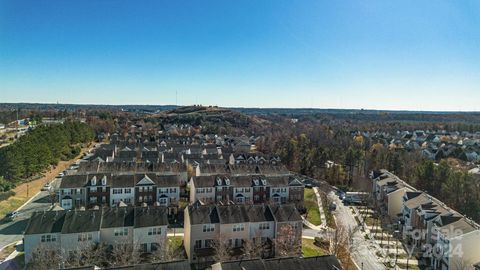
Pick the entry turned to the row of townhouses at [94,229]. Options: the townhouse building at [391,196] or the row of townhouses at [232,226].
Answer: the townhouse building

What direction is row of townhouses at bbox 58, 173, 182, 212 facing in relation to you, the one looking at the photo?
facing the viewer

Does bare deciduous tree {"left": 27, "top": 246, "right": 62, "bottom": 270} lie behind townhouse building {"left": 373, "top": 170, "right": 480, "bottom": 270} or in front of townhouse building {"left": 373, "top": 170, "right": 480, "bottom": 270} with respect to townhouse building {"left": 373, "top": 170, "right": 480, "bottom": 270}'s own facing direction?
in front

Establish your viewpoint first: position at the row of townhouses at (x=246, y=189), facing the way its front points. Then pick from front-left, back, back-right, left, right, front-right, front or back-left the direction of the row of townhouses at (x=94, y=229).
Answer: front-right

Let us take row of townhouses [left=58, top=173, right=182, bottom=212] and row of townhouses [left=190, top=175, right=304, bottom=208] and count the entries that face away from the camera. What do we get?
0

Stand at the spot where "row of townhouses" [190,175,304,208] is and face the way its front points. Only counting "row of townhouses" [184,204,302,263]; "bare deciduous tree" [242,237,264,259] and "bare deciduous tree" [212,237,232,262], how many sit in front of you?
3

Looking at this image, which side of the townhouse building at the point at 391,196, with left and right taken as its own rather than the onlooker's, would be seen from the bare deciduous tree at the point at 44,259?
front

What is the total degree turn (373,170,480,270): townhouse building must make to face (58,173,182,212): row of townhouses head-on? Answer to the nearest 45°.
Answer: approximately 45° to its right

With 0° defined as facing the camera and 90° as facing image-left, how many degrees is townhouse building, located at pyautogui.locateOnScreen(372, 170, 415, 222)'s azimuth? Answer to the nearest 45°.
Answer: approximately 45°

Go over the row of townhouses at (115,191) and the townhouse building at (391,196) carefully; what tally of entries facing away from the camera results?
0

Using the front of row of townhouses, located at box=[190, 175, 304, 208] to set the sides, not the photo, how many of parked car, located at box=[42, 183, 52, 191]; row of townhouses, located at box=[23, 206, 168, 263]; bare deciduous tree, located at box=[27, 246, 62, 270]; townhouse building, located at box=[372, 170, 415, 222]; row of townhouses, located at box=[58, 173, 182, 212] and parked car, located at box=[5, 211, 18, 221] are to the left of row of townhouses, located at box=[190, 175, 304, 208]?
1

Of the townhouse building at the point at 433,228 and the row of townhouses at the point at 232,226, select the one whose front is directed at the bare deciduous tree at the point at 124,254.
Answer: the townhouse building

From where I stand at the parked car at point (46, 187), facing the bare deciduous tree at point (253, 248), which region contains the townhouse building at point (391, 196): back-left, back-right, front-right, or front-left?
front-left
